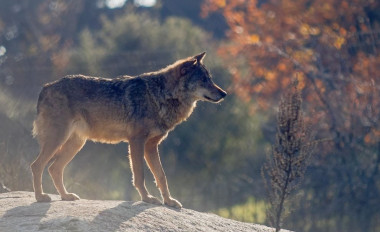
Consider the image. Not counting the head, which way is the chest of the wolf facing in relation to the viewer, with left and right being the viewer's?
facing to the right of the viewer
